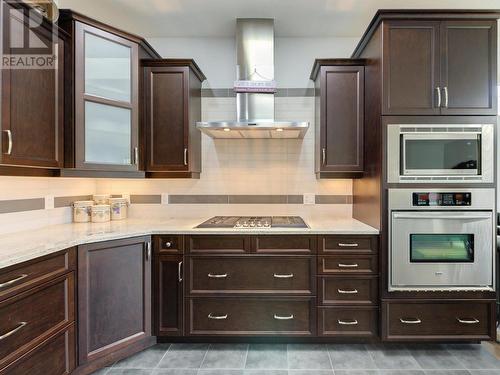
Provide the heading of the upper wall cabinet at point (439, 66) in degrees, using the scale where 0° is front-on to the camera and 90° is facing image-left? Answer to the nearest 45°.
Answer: approximately 0°

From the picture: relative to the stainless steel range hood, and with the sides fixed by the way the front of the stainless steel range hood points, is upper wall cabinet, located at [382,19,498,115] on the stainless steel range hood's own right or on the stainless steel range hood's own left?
on the stainless steel range hood's own left

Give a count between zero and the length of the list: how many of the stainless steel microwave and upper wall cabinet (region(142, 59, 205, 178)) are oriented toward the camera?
2

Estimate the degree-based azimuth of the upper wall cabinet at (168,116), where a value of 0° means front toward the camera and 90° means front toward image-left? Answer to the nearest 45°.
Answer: approximately 0°

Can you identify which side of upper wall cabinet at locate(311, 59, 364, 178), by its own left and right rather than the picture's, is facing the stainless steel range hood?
right

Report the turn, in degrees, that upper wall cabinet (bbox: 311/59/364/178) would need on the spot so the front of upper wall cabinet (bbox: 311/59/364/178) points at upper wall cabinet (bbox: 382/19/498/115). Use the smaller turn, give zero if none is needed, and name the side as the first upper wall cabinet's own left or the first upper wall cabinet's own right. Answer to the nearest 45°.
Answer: approximately 90° to the first upper wall cabinet's own left

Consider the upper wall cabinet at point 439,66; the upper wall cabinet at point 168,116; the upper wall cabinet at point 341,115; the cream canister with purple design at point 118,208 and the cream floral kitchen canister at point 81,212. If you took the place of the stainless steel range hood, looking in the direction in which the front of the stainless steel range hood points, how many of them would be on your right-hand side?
3

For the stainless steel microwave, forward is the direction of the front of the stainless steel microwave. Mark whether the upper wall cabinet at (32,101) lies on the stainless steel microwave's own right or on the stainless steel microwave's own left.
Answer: on the stainless steel microwave's own right

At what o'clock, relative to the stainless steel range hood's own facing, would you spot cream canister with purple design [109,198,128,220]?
The cream canister with purple design is roughly at 3 o'clock from the stainless steel range hood.
